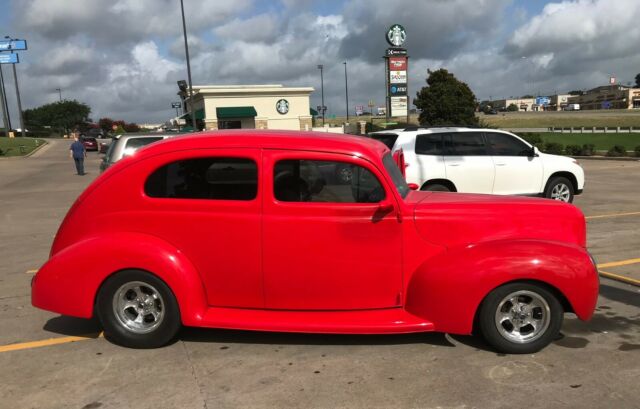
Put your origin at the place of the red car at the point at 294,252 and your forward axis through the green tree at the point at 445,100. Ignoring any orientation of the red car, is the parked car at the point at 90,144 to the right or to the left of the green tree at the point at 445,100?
left

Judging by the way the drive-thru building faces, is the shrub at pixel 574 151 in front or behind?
in front

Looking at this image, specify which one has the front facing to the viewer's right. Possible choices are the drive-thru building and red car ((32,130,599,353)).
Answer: the red car

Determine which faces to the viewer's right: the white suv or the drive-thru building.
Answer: the white suv

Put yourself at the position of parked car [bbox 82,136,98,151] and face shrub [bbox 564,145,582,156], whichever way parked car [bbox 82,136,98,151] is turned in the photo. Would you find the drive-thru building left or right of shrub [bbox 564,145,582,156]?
left

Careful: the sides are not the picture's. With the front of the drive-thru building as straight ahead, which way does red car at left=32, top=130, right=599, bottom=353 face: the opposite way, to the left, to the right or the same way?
to the left

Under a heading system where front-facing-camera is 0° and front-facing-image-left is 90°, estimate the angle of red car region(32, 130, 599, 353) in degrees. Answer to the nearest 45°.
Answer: approximately 270°

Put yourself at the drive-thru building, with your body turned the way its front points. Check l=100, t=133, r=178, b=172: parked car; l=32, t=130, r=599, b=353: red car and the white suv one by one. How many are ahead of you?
3

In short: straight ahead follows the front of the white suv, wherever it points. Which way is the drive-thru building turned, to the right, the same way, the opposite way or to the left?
to the right

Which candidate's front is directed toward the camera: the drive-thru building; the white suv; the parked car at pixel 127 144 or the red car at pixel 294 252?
the drive-thru building

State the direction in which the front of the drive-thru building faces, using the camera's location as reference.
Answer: facing the viewer

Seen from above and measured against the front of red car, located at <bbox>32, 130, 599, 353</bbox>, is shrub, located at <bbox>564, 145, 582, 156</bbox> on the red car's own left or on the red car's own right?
on the red car's own left

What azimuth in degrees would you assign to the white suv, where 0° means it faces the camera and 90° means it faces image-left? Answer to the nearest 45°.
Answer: approximately 270°

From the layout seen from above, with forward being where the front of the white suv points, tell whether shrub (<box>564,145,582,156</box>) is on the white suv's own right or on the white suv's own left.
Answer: on the white suv's own left
